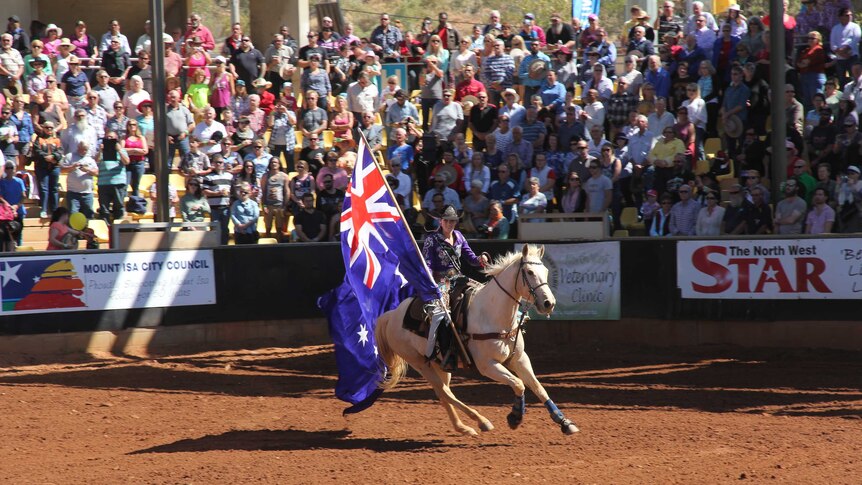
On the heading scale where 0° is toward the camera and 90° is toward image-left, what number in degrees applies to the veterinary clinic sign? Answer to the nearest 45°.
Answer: approximately 0°

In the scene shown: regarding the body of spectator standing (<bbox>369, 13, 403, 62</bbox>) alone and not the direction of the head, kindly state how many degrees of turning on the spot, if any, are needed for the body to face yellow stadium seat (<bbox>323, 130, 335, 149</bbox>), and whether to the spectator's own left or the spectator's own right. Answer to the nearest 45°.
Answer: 0° — they already face it

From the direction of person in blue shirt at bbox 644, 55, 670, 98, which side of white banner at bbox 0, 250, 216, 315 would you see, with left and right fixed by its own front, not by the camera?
left

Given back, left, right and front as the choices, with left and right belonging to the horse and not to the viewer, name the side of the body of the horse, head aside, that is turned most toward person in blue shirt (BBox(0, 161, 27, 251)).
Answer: back

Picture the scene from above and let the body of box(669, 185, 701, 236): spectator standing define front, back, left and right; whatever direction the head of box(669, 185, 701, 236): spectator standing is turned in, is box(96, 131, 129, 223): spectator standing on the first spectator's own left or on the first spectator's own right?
on the first spectator's own right

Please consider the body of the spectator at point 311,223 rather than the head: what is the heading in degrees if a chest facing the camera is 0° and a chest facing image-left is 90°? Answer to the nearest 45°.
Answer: approximately 0°

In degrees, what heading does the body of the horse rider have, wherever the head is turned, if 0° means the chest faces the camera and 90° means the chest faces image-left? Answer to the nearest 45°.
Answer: approximately 315°

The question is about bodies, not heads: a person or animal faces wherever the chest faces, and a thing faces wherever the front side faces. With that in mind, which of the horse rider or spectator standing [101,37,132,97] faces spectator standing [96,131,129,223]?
spectator standing [101,37,132,97]
